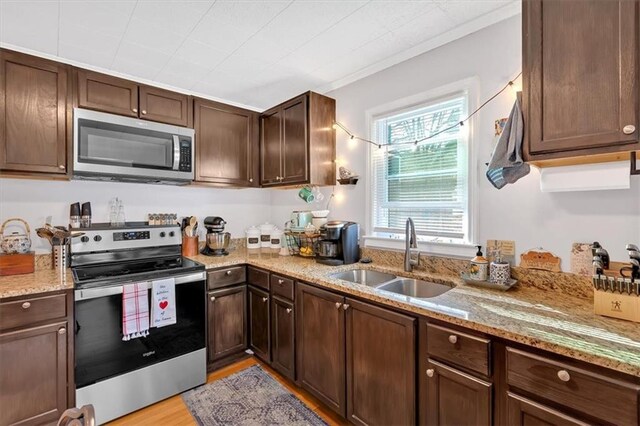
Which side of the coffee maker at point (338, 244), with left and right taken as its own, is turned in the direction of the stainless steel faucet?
left

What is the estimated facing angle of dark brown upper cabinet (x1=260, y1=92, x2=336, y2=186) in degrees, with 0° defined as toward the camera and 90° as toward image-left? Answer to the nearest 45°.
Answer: approximately 45°

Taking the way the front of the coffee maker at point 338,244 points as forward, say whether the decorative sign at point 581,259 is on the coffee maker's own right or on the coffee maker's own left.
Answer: on the coffee maker's own left

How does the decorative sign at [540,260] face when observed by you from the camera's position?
facing the viewer

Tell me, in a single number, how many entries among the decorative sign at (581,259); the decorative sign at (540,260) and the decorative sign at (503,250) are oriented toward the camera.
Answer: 3

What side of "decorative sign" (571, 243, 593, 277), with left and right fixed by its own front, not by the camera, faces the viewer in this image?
front
